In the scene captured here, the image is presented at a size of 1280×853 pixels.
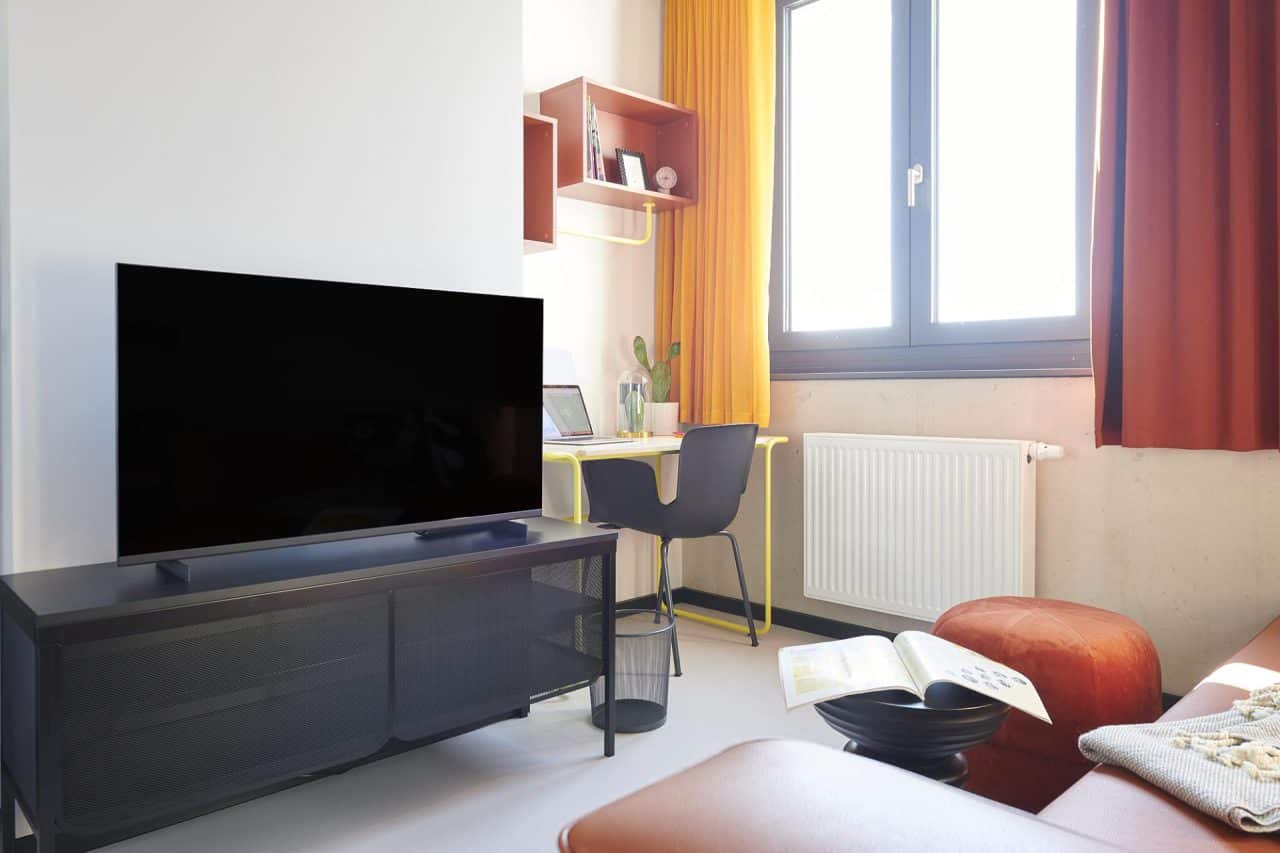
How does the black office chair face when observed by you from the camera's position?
facing away from the viewer and to the left of the viewer

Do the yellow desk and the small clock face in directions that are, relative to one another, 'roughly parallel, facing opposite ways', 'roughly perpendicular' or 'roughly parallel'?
roughly parallel

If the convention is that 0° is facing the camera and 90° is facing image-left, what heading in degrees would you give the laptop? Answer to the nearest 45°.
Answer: approximately 315°

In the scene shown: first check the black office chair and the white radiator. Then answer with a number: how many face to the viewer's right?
0

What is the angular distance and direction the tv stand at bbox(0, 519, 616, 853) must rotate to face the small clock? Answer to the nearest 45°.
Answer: approximately 90° to its left

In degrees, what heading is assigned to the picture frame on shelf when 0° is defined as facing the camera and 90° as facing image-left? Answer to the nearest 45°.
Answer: approximately 315°

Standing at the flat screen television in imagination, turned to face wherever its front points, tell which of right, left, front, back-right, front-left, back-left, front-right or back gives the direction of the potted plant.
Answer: left

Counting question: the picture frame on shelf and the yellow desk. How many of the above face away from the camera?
0

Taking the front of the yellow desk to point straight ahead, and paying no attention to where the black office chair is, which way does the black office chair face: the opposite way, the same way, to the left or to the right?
the opposite way

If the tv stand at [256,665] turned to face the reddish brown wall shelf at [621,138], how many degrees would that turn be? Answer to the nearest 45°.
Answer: approximately 90° to its left

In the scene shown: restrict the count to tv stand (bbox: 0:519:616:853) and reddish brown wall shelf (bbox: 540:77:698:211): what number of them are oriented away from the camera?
0

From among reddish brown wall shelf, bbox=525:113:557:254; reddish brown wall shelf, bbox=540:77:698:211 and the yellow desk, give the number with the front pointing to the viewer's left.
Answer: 0

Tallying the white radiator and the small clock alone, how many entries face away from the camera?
0
